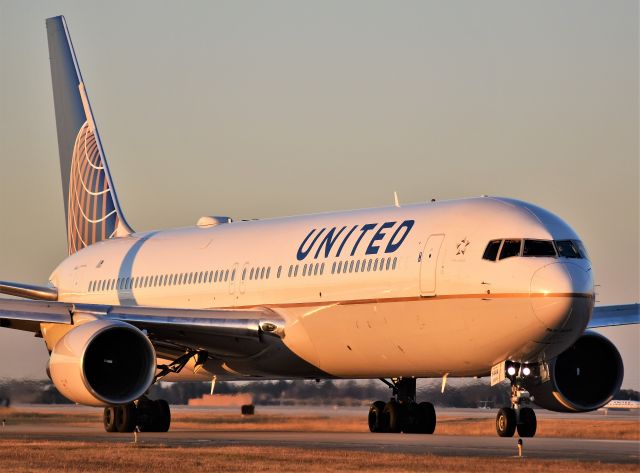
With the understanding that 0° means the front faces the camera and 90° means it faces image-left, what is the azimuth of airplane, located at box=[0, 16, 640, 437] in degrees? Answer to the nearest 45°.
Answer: approximately 315°
